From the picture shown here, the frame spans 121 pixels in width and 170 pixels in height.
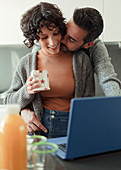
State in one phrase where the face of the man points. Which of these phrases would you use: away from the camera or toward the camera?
toward the camera

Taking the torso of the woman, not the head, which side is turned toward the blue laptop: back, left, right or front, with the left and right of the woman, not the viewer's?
front

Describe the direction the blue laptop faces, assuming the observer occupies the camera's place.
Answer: facing away from the viewer and to the left of the viewer

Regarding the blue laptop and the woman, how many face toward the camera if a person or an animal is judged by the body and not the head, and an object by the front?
1

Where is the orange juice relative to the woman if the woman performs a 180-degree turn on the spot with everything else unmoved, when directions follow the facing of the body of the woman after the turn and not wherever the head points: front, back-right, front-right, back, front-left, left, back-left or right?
back

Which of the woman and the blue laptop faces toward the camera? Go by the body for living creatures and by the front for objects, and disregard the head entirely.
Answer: the woman

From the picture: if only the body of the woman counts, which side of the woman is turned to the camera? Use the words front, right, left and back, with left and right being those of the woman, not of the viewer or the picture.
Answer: front
